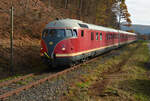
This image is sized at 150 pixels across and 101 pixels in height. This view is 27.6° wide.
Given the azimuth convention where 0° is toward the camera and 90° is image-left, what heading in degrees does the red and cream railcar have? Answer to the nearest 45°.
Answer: approximately 45°
